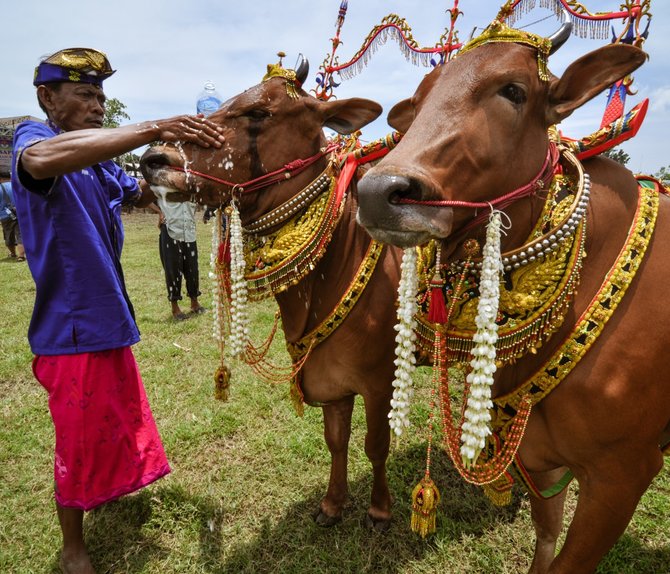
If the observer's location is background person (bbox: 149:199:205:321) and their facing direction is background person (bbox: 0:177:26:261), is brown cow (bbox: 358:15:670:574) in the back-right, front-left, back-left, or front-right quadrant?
back-left

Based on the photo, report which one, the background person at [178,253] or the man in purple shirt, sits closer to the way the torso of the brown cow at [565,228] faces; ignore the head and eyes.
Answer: the man in purple shirt

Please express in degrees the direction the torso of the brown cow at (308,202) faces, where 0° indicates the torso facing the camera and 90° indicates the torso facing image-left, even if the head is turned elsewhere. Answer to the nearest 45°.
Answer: approximately 45°

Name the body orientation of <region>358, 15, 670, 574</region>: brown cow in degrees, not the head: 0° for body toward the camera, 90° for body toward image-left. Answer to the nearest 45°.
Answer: approximately 45°

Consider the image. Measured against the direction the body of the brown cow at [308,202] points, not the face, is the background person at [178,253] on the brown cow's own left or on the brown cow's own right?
on the brown cow's own right

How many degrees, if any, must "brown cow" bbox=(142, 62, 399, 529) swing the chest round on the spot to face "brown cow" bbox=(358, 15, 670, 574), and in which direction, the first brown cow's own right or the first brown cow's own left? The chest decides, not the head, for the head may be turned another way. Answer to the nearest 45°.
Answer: approximately 90° to the first brown cow's own left

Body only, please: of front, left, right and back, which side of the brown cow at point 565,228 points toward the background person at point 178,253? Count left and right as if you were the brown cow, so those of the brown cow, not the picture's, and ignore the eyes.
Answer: right
